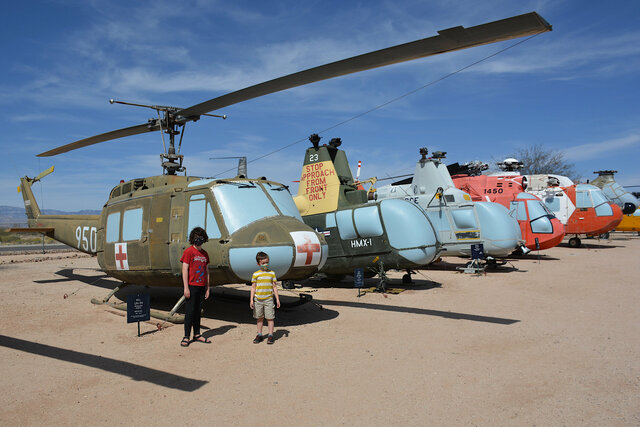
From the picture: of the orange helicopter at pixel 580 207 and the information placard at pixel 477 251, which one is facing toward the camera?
the information placard

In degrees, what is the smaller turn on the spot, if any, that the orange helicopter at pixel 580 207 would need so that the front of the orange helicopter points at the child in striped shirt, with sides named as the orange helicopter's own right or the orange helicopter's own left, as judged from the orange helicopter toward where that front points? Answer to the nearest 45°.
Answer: approximately 90° to the orange helicopter's own right

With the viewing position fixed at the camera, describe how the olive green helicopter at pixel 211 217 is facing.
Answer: facing the viewer and to the right of the viewer

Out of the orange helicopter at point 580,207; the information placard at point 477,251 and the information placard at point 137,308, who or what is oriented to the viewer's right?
the orange helicopter

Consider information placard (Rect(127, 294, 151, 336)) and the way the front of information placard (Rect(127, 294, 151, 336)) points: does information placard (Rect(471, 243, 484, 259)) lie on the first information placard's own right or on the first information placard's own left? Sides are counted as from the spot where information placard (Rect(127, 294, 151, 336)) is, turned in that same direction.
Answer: on the first information placard's own left

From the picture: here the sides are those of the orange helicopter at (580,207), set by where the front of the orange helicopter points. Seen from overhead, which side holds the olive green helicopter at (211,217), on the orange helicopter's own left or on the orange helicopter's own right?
on the orange helicopter's own right

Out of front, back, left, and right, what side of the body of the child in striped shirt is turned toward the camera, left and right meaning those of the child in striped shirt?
front

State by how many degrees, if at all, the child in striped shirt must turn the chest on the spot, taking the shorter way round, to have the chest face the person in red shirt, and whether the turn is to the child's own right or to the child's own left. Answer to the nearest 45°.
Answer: approximately 90° to the child's own right

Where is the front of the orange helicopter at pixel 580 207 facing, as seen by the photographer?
facing to the right of the viewer

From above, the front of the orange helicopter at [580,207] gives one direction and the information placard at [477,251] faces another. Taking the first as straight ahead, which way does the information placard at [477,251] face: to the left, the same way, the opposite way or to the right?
to the right

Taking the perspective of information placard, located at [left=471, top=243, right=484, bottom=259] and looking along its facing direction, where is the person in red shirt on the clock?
The person in red shirt is roughly at 1 o'clock from the information placard.

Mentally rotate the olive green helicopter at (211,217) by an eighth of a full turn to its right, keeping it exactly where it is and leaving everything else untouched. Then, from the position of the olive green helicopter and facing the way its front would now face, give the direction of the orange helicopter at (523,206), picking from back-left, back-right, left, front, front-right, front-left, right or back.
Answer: back-left

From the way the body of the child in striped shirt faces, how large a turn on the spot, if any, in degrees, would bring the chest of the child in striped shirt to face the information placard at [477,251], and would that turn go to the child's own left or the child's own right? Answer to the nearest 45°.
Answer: approximately 135° to the child's own left

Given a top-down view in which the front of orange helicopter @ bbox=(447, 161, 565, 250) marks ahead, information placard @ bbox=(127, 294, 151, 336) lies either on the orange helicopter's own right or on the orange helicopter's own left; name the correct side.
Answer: on the orange helicopter's own right

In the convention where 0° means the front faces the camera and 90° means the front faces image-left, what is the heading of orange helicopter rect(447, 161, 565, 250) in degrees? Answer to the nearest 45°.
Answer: approximately 315°
